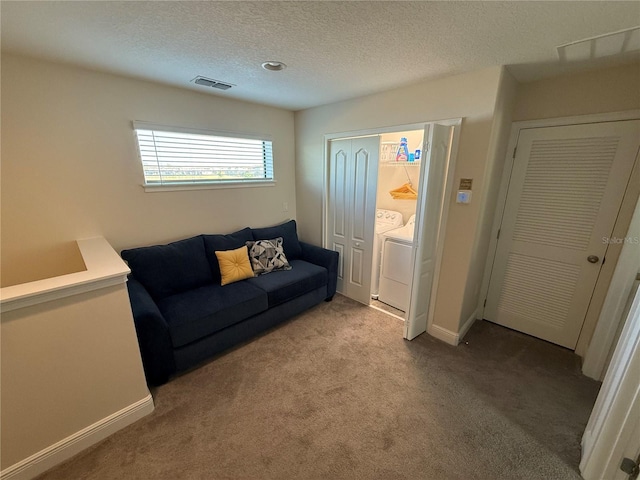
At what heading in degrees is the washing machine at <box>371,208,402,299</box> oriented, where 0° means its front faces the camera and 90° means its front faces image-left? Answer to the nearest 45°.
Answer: approximately 45°

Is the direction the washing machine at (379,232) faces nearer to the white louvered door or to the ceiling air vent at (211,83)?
the ceiling air vent

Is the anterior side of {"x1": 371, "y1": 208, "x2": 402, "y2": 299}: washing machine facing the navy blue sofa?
yes

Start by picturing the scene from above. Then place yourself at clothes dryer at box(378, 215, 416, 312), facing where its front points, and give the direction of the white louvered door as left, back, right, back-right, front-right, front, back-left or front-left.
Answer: back-left

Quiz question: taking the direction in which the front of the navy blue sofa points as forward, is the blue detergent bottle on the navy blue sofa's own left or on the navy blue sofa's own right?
on the navy blue sofa's own left

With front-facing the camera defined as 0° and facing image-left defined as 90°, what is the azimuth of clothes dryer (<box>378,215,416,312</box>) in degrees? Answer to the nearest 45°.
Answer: approximately 45°

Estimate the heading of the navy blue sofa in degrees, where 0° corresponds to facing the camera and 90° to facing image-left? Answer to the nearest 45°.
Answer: approximately 315°

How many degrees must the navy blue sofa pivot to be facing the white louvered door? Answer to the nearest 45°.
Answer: approximately 45° to its left
